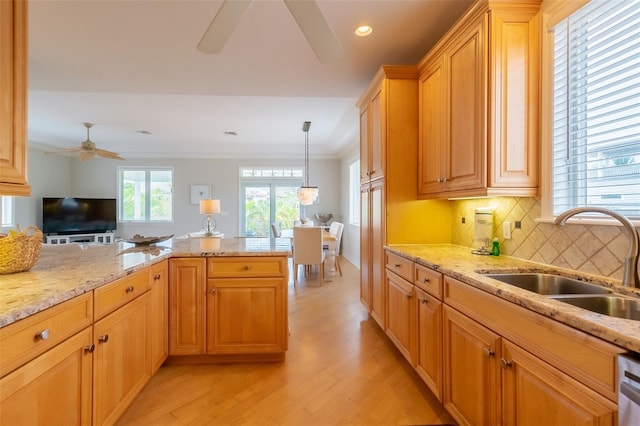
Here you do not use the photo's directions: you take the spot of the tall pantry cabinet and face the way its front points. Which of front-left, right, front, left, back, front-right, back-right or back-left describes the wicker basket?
front-left

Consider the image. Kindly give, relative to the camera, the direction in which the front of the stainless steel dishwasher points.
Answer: facing the viewer and to the left of the viewer

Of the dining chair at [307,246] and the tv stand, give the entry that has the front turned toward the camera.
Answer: the tv stand

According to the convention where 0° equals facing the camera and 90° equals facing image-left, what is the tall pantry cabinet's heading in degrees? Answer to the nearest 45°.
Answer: approximately 90°

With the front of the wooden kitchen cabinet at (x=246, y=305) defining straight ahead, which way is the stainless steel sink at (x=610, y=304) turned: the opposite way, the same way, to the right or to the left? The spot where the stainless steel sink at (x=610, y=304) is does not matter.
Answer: to the right

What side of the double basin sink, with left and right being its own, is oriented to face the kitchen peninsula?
front

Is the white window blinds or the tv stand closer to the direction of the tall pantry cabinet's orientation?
the tv stand

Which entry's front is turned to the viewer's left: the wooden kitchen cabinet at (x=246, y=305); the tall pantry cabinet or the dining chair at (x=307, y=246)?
the tall pantry cabinet

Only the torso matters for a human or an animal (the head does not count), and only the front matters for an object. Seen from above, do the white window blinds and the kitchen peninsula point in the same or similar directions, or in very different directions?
very different directions

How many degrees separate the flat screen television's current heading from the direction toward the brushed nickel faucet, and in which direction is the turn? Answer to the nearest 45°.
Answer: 0° — it already faces it

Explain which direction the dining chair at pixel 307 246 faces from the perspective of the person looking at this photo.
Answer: facing away from the viewer

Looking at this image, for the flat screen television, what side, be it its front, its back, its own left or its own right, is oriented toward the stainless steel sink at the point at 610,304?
front

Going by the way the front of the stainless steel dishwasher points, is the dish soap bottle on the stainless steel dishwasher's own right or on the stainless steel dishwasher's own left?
on the stainless steel dishwasher's own right

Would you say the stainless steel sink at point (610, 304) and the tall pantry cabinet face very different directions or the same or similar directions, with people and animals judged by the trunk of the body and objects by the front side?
same or similar directions

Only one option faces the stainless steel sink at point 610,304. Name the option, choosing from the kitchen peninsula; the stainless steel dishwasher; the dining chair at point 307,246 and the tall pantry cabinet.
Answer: the kitchen peninsula
